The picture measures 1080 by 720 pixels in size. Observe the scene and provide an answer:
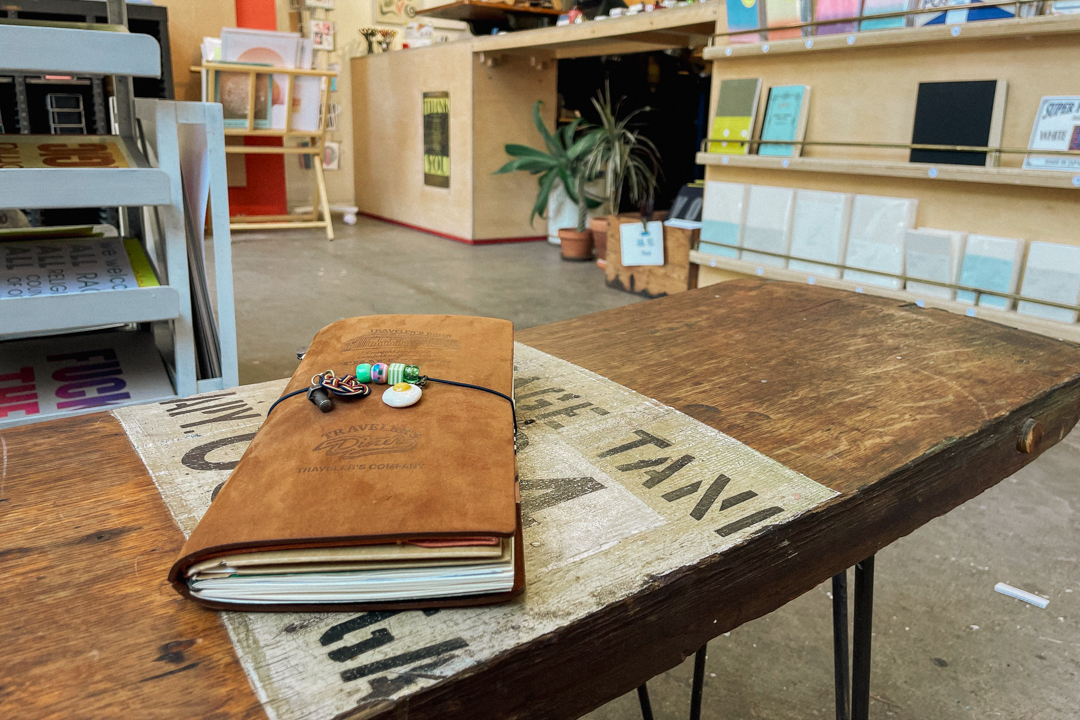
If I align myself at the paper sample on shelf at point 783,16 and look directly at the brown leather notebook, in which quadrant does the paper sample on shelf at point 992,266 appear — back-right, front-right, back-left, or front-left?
front-left

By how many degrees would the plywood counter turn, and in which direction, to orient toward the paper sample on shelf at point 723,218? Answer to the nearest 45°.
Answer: approximately 90° to its left

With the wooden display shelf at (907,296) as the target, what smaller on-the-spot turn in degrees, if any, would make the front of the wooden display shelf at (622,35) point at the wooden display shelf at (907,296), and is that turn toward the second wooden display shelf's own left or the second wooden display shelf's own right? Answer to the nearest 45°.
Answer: approximately 90° to the second wooden display shelf's own left

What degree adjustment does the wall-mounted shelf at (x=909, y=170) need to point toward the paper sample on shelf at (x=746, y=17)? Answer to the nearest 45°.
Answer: approximately 90° to its right

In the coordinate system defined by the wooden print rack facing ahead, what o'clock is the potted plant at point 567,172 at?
The potted plant is roughly at 10 o'clock from the wooden print rack.

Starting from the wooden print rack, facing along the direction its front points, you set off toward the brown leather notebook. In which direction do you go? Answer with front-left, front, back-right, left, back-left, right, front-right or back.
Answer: front

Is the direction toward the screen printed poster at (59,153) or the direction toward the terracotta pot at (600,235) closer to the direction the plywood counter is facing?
the screen printed poster

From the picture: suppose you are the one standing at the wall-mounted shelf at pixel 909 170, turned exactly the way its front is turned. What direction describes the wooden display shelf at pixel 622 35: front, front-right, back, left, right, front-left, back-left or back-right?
right

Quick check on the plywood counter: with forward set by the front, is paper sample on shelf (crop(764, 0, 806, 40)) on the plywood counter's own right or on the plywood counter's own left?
on the plywood counter's own left

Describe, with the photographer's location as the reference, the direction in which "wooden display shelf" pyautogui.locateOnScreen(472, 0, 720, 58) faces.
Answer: facing the viewer and to the left of the viewer

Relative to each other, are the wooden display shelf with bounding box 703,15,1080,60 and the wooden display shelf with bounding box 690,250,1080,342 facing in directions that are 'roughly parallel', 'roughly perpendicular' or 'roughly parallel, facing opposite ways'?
roughly parallel

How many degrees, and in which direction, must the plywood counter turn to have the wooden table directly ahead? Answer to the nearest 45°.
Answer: approximately 45° to its left

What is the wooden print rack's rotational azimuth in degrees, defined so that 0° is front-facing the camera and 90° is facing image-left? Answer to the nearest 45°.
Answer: approximately 0°

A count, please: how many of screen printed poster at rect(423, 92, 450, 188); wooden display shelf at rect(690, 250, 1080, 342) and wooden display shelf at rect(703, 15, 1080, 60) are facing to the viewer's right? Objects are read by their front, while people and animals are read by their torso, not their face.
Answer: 0

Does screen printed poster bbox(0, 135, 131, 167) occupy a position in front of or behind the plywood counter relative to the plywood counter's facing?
in front
